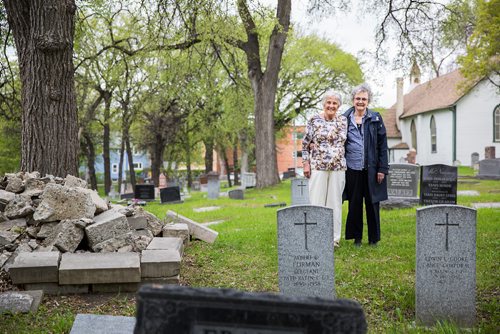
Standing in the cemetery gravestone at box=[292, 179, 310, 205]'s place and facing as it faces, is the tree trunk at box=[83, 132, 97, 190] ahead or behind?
behind

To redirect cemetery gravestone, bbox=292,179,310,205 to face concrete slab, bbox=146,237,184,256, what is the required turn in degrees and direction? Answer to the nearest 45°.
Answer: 0° — it already faces it

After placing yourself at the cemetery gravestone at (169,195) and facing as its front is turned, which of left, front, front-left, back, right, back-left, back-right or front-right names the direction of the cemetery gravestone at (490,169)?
left

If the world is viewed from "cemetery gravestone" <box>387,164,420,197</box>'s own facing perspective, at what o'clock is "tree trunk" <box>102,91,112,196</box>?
The tree trunk is roughly at 4 o'clock from the cemetery gravestone.

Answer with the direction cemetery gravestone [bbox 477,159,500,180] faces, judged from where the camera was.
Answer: facing the viewer

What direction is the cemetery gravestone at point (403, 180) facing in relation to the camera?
toward the camera

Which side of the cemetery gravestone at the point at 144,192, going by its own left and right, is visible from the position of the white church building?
left

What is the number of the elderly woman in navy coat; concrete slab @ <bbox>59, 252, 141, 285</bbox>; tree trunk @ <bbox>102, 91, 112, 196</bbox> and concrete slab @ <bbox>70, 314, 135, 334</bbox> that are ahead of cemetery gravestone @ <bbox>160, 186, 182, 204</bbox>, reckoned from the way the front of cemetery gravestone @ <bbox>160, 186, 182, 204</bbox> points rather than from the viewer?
3

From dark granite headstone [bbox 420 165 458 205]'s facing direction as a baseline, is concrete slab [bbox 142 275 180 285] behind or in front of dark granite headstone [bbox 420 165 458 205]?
in front

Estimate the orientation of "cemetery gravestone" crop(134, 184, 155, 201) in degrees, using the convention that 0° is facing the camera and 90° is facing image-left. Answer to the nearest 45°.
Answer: approximately 0°

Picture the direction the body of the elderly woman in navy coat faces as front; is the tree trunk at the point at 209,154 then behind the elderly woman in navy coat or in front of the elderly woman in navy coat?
behind

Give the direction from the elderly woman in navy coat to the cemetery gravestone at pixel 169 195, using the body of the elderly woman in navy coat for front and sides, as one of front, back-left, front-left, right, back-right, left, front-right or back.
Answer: back-right

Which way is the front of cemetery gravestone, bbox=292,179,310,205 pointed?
toward the camera

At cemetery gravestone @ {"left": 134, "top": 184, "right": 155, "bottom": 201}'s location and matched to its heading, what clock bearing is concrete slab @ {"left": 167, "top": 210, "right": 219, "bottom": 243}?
The concrete slab is roughly at 12 o'clock from the cemetery gravestone.

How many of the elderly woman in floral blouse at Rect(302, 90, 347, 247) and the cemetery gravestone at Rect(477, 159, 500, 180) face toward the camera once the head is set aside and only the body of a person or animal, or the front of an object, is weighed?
2

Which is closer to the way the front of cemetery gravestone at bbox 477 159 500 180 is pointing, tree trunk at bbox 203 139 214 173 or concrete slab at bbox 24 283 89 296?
the concrete slab

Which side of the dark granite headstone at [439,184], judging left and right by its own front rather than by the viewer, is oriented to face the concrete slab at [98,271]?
front
